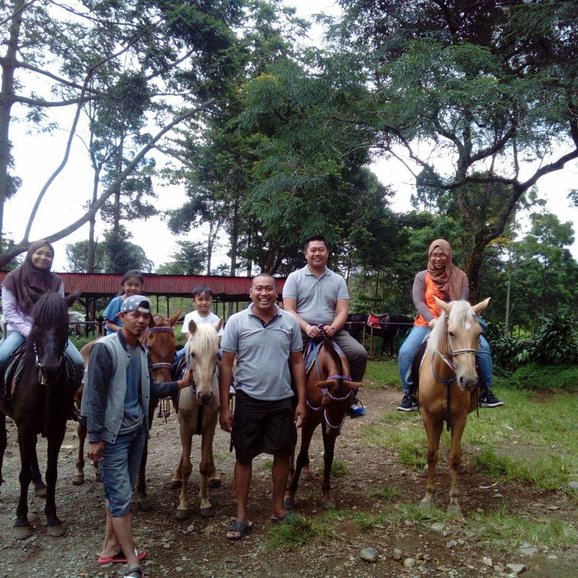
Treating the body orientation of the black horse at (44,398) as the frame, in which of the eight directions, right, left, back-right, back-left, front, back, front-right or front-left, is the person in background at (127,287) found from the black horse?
back-left

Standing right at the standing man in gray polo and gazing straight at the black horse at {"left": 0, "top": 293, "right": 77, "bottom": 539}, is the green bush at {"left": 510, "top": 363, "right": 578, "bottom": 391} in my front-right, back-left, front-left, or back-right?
back-right

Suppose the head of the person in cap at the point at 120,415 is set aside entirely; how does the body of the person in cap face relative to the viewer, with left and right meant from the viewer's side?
facing the viewer and to the right of the viewer

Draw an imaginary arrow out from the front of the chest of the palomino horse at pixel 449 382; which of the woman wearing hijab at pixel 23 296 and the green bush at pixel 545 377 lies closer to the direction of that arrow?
the woman wearing hijab

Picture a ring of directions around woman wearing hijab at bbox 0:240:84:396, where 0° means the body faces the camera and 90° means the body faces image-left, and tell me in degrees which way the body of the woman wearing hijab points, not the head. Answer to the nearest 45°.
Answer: approximately 0°

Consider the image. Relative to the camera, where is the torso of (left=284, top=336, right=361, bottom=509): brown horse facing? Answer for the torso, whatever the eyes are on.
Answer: toward the camera

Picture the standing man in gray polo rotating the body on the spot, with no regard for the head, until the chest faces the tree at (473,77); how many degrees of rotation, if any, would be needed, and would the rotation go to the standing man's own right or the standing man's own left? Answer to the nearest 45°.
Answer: approximately 135° to the standing man's own left

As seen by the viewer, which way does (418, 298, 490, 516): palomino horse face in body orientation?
toward the camera
